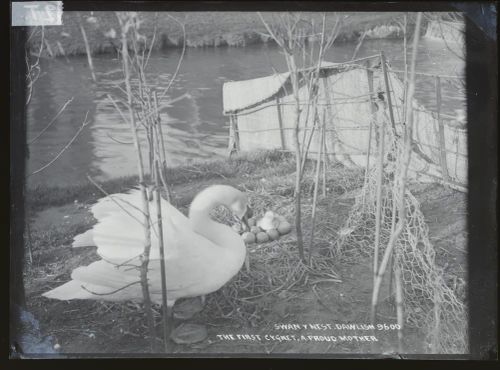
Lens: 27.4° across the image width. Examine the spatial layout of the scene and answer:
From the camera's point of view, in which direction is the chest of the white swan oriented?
to the viewer's right
